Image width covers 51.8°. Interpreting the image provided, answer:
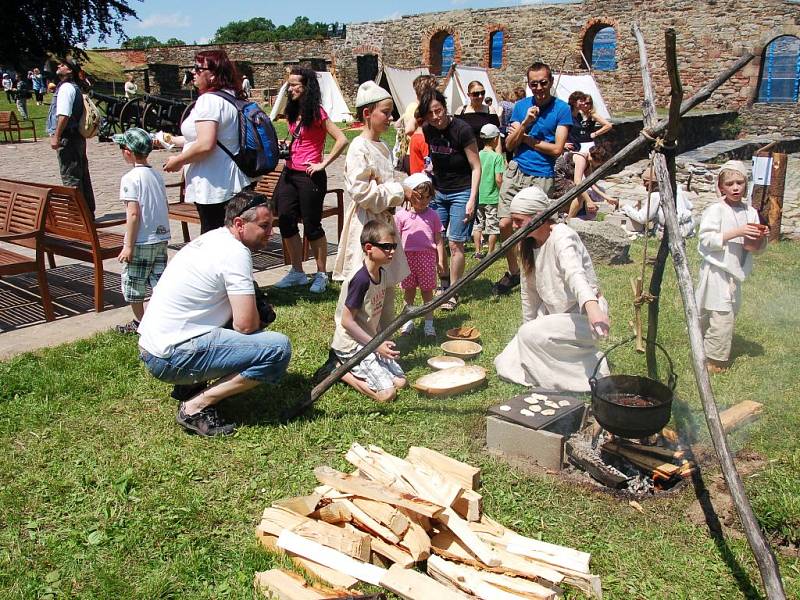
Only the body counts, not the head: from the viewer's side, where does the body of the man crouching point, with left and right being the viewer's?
facing to the right of the viewer

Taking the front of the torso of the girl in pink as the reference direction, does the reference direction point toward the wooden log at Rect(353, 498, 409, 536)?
yes

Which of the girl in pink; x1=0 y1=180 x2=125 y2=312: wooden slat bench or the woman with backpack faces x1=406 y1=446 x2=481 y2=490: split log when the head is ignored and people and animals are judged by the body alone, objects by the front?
the girl in pink

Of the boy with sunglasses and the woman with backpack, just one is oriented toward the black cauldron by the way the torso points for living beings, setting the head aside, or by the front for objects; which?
the boy with sunglasses

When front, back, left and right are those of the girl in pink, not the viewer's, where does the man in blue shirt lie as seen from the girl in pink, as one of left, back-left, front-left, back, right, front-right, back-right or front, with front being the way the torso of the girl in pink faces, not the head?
back-left

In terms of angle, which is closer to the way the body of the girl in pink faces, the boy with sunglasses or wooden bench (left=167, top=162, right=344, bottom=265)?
the boy with sunglasses

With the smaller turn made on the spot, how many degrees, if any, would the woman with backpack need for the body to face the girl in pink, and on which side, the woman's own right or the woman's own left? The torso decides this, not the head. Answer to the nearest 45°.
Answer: approximately 180°

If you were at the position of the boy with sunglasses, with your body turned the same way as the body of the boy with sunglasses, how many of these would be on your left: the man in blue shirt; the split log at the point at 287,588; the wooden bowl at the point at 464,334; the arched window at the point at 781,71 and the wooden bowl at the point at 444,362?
4

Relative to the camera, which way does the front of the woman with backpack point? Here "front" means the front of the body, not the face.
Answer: to the viewer's left

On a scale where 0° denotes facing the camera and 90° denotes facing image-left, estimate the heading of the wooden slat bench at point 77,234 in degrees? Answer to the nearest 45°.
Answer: approximately 225°
